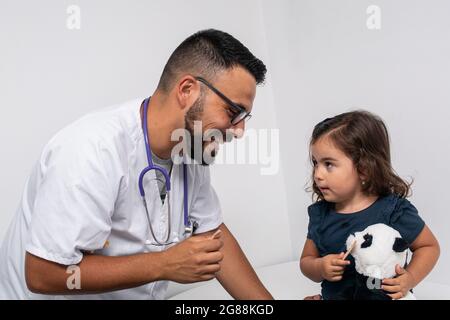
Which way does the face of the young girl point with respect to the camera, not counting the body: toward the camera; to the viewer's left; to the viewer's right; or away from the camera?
to the viewer's left

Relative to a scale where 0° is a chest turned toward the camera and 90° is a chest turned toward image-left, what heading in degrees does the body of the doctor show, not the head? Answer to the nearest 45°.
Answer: approximately 315°

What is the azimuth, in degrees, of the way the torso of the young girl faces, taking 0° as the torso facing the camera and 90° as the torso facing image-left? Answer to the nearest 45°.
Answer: approximately 45°

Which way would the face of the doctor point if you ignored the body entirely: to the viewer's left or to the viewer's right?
to the viewer's right
